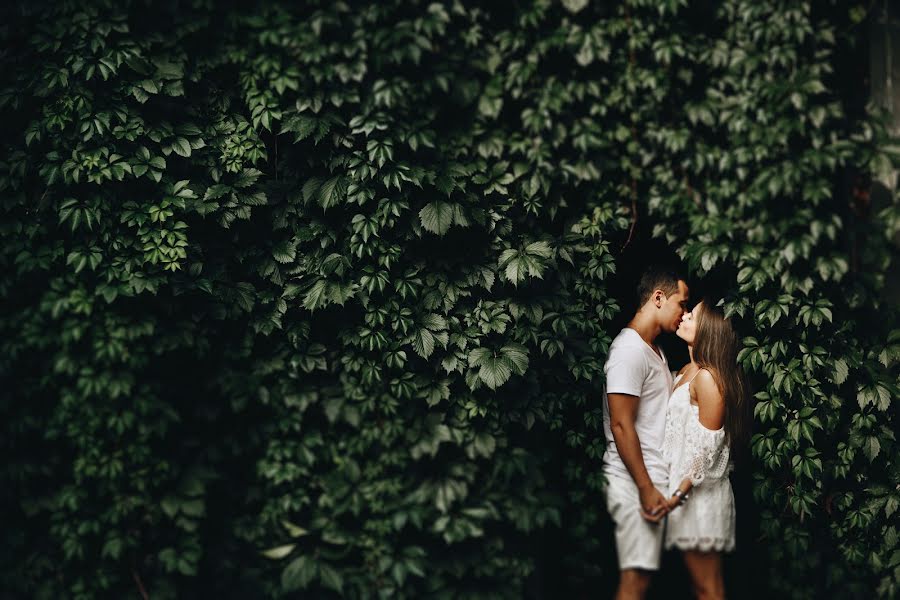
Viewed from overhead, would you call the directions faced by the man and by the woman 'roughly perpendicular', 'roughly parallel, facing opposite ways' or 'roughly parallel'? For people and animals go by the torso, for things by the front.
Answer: roughly parallel, facing opposite ways

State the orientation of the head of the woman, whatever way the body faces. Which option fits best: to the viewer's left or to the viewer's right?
to the viewer's left

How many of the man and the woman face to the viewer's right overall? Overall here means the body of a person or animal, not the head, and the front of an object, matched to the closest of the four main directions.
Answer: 1

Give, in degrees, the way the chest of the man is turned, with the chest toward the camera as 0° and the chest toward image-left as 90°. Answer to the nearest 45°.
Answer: approximately 270°

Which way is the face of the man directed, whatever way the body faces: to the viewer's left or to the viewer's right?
to the viewer's right

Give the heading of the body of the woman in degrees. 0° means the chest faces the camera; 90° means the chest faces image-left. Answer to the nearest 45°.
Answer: approximately 90°
